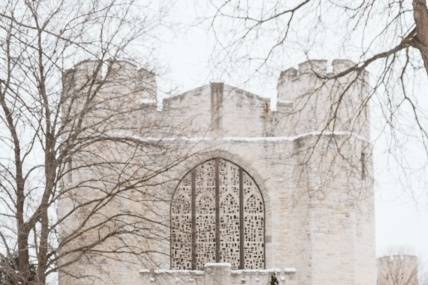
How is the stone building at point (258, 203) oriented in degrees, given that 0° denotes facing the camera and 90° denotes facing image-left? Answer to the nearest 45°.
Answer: approximately 0°
